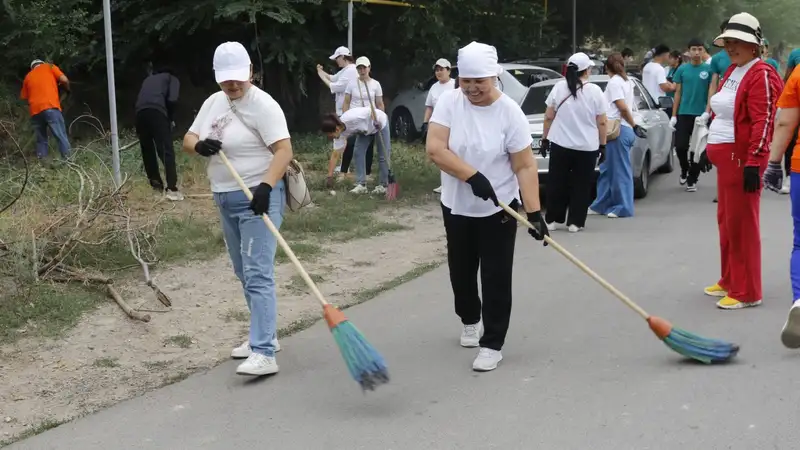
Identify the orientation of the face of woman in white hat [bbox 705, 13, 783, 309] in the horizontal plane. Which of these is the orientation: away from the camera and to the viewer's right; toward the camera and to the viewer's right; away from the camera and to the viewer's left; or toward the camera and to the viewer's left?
toward the camera and to the viewer's left

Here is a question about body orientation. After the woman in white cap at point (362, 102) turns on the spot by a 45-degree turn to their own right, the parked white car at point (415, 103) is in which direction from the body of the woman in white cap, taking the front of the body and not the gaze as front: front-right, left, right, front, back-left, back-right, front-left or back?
back-right

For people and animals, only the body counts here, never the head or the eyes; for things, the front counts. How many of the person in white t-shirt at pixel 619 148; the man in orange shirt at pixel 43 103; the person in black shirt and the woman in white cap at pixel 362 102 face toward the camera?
1

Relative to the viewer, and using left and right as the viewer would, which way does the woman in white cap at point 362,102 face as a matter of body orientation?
facing the viewer

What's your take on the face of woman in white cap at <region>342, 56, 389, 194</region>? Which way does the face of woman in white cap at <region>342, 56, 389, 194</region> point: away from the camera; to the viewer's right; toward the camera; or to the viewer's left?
toward the camera

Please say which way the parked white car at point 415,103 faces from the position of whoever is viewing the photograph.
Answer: facing the viewer and to the left of the viewer

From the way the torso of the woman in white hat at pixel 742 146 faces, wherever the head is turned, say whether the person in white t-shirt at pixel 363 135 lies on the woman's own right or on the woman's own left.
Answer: on the woman's own right

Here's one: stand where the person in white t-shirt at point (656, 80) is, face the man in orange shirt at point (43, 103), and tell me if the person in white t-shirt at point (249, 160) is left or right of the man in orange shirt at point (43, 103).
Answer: left

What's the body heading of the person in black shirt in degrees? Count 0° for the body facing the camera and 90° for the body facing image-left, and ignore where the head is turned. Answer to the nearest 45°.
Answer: approximately 225°

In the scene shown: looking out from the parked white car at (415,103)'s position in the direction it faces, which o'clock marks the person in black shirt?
The person in black shirt is roughly at 11 o'clock from the parked white car.

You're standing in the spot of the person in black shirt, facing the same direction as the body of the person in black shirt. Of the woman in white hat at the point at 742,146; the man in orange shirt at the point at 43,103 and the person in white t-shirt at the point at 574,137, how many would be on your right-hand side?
2

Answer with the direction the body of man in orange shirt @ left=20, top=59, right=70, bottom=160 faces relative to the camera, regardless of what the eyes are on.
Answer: away from the camera

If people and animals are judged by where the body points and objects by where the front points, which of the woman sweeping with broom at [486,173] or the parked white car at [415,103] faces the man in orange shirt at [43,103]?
the parked white car

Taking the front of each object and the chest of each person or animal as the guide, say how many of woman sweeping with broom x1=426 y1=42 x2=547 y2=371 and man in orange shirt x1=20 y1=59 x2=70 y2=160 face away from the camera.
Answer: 1

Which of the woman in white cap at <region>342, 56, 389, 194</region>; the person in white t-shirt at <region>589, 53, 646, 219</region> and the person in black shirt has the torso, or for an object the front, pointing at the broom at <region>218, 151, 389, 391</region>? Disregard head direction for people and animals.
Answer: the woman in white cap

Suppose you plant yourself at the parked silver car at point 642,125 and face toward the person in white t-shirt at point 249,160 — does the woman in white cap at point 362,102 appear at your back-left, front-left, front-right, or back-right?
front-right

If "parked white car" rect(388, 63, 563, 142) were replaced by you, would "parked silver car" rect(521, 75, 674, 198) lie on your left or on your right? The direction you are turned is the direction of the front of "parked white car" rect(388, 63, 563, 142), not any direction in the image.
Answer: on your left

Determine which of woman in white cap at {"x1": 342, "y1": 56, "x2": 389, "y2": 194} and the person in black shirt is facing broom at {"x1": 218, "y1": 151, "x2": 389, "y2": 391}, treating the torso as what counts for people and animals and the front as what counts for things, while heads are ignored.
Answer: the woman in white cap

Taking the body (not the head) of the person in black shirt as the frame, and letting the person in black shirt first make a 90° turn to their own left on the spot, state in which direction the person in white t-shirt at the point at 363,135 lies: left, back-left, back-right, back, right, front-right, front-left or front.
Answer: back-right
